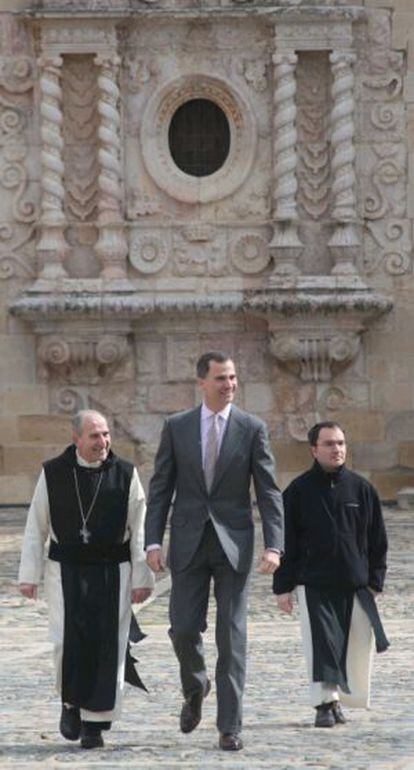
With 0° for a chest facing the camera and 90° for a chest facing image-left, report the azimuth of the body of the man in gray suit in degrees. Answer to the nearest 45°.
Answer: approximately 0°

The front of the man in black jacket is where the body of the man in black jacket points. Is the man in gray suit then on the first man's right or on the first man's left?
on the first man's right

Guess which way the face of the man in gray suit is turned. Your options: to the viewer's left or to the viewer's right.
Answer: to the viewer's right

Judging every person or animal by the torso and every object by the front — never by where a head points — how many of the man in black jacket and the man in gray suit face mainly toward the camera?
2

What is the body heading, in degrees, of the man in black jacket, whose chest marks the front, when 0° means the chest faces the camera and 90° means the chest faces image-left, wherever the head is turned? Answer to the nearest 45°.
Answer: approximately 0°

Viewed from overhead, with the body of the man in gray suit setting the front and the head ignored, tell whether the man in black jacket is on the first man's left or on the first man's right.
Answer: on the first man's left
